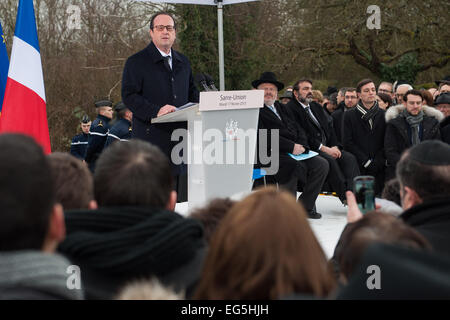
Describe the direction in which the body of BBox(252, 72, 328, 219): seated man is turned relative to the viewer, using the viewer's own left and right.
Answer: facing the viewer and to the right of the viewer

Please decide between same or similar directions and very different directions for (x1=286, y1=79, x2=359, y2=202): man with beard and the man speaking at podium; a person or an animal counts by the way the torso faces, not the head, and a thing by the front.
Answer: same or similar directions

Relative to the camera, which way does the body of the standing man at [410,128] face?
toward the camera

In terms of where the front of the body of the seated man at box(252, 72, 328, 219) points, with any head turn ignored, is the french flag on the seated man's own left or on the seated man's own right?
on the seated man's own right

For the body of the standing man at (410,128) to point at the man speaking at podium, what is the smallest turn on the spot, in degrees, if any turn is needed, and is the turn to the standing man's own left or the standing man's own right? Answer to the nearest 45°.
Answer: approximately 45° to the standing man's own right

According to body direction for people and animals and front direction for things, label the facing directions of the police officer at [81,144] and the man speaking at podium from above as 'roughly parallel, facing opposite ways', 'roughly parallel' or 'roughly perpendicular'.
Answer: roughly parallel

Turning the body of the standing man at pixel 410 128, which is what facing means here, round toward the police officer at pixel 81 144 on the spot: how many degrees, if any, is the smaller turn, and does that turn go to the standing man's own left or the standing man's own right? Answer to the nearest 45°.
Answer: approximately 90° to the standing man's own right

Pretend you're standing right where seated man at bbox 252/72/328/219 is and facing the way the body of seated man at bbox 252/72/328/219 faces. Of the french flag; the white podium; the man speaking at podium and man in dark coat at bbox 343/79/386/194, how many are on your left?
1

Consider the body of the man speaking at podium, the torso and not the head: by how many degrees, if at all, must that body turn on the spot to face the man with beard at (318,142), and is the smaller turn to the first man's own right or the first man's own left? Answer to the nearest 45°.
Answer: approximately 90° to the first man's own left

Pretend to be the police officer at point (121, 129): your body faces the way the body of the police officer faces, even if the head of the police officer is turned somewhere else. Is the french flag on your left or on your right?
on your right
